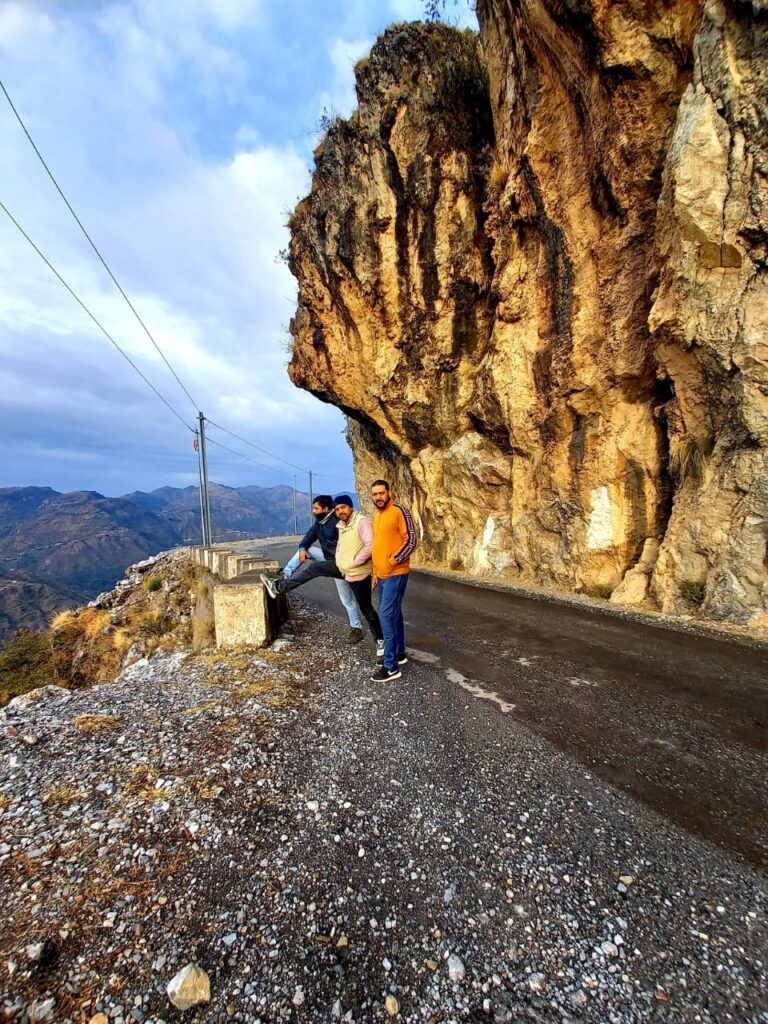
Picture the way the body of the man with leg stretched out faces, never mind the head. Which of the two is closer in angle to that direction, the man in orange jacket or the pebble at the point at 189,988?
the pebble

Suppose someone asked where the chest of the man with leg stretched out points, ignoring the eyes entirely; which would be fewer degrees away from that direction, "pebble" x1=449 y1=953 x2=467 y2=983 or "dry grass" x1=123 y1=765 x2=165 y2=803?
the dry grass

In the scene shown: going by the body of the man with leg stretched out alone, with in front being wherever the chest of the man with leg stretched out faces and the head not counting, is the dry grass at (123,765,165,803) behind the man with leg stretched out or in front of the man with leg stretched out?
in front

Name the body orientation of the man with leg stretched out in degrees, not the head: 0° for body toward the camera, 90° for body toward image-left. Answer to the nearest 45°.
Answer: approximately 45°

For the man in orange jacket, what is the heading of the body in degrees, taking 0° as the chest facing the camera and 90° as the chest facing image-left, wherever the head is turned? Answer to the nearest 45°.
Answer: approximately 45°

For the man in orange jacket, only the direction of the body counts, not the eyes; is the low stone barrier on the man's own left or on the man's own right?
on the man's own right

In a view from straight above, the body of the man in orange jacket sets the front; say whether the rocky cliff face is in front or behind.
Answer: behind

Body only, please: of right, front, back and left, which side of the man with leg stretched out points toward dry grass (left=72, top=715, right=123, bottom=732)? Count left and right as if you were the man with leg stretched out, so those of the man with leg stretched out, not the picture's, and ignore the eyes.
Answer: front

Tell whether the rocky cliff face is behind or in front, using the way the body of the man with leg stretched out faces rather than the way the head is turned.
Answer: behind

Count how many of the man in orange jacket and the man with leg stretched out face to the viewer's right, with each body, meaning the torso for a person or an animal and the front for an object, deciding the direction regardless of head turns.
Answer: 0

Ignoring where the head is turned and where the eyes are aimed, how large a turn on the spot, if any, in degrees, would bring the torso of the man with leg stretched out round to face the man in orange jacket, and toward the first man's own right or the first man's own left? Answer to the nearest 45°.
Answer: approximately 90° to the first man's own left

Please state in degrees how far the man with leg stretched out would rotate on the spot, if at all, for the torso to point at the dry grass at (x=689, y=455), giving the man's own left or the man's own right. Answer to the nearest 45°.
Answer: approximately 135° to the man's own left

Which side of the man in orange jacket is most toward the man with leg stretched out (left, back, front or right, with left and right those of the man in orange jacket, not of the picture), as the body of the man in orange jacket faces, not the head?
right
